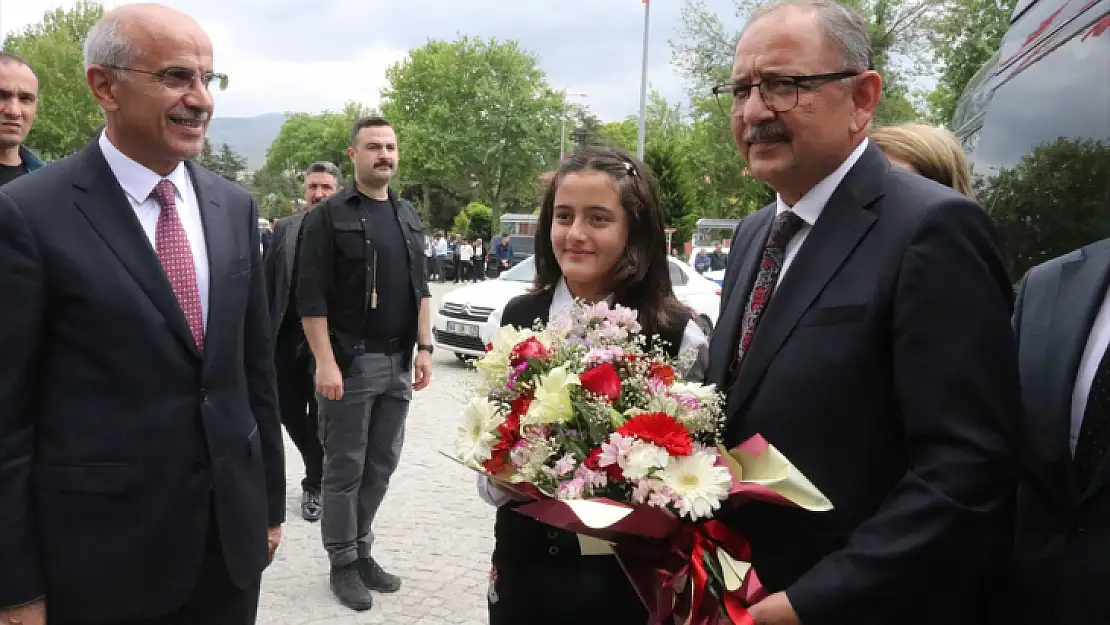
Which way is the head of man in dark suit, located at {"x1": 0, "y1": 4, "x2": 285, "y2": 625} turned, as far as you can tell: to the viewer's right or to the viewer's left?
to the viewer's right

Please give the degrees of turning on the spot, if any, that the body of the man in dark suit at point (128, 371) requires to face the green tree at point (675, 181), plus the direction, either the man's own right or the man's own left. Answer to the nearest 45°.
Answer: approximately 90° to the man's own left

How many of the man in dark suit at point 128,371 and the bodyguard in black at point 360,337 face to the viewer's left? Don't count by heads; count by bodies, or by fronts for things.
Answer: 0

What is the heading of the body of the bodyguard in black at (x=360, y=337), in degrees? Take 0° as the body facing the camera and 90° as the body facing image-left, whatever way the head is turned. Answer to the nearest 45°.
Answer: approximately 315°

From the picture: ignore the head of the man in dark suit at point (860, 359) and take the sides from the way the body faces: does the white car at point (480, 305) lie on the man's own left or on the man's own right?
on the man's own right

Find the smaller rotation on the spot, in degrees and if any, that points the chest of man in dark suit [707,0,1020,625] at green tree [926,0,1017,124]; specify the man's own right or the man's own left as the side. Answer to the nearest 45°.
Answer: approximately 135° to the man's own right

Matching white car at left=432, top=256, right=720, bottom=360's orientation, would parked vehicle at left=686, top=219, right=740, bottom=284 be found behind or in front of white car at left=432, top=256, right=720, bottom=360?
behind

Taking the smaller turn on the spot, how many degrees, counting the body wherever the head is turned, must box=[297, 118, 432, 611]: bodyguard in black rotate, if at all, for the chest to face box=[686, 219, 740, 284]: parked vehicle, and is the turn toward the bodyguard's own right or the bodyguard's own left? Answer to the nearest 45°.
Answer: approximately 90° to the bodyguard's own left

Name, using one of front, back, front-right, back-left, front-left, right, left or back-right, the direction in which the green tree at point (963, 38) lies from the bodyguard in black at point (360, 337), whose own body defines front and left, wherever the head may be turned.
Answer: left

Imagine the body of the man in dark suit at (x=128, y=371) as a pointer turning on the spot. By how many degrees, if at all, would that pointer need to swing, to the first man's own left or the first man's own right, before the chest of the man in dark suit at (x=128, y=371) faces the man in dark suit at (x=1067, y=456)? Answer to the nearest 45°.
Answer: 0° — they already face them

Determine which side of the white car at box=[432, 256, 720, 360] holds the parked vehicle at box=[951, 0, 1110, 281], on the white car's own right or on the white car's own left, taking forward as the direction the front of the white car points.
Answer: on the white car's own left
